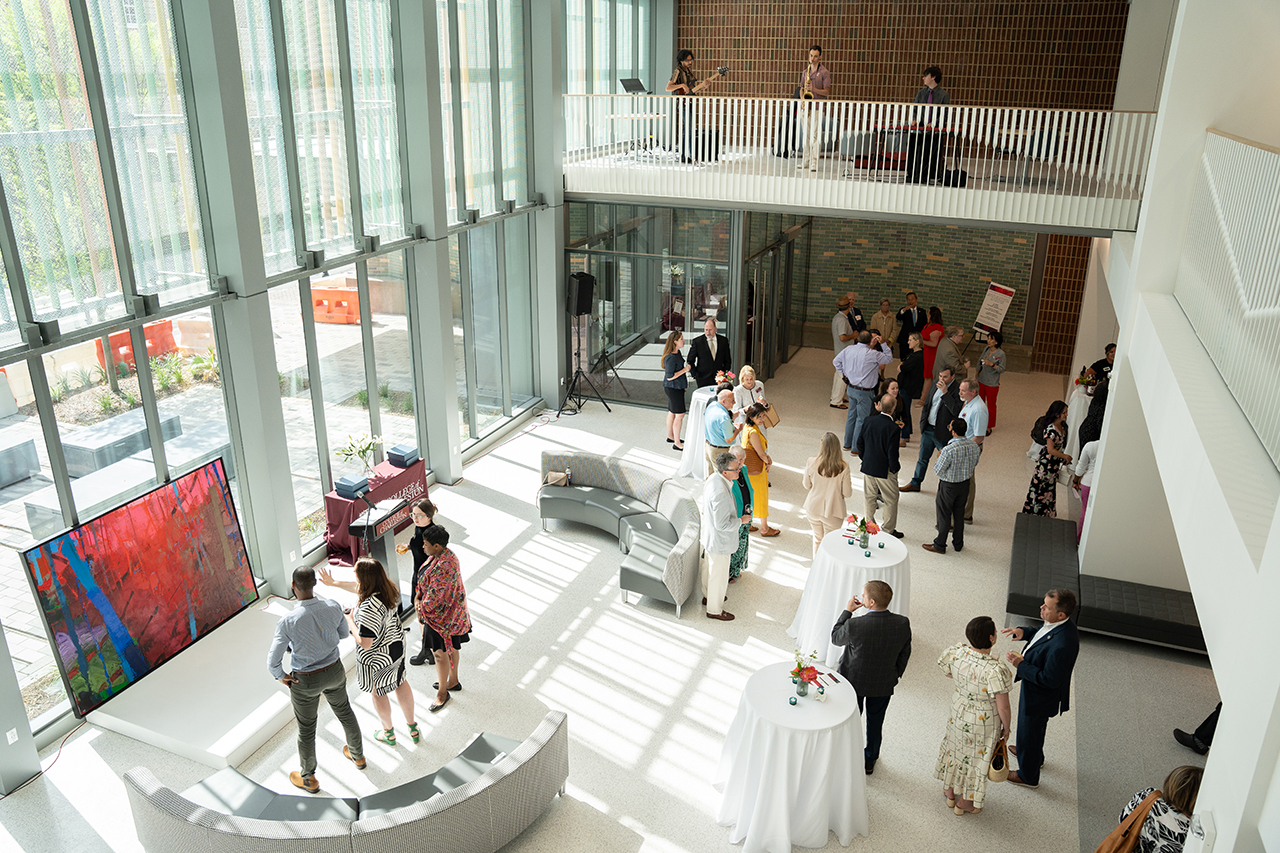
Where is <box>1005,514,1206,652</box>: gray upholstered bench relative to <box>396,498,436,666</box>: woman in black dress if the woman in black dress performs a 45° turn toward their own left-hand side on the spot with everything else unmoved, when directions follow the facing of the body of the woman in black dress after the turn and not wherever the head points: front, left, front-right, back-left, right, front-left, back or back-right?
left

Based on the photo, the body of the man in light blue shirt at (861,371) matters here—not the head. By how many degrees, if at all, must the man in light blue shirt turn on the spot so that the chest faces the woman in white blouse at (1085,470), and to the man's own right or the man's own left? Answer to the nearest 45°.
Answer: approximately 135° to the man's own right

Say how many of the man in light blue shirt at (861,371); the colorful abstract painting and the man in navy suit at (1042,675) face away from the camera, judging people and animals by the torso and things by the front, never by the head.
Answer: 1

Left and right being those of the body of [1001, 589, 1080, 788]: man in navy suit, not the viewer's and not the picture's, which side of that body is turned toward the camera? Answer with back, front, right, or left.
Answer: left

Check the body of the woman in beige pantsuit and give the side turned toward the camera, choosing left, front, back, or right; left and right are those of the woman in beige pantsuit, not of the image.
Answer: back

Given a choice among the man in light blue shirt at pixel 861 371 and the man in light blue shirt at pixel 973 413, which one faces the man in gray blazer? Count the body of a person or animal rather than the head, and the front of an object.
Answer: the man in light blue shirt at pixel 973 413

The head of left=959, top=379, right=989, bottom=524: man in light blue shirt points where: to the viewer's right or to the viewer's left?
to the viewer's left

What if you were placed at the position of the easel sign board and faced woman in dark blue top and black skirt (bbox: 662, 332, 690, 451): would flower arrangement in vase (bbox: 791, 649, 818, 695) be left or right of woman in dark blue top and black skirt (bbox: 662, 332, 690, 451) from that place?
left

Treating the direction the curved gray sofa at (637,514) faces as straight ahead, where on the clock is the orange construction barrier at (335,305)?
The orange construction barrier is roughly at 2 o'clock from the curved gray sofa.

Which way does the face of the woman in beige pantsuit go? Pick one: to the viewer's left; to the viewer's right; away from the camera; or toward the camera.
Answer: away from the camera

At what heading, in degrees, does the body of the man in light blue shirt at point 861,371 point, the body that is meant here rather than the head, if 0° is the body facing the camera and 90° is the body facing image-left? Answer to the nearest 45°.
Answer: approximately 180°

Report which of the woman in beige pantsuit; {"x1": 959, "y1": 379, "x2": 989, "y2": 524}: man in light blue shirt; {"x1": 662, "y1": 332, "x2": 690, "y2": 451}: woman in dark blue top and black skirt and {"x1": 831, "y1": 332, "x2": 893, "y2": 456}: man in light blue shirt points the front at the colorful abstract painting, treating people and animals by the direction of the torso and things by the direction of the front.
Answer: {"x1": 959, "y1": 379, "x2": 989, "y2": 524}: man in light blue shirt

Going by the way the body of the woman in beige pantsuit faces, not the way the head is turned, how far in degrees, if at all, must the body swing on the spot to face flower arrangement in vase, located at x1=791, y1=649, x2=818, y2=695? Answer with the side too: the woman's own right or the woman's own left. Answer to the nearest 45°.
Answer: approximately 180°

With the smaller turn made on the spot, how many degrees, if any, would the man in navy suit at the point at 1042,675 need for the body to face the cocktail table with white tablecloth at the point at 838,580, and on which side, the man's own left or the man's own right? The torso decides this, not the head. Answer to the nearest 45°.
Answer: approximately 45° to the man's own right
